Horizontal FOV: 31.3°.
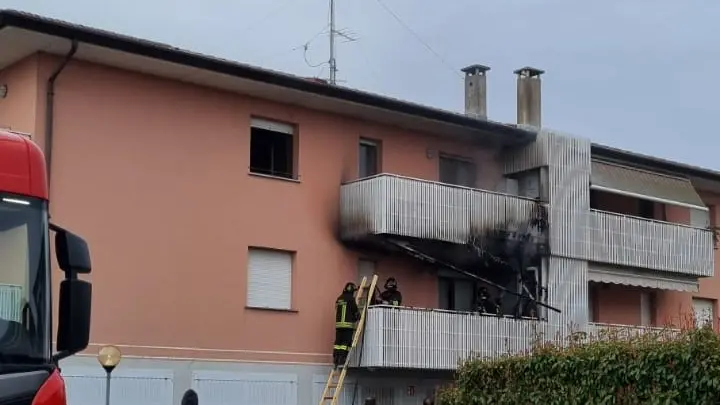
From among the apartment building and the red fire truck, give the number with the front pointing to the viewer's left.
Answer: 0

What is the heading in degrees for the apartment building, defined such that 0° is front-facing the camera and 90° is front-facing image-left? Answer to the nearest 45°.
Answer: approximately 315°

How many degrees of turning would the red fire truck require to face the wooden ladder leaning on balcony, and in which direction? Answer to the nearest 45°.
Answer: approximately 180°

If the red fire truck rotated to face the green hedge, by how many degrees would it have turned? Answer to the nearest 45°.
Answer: approximately 135° to its left

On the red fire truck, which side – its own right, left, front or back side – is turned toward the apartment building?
back

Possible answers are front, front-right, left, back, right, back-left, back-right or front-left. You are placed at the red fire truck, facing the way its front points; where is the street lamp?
back

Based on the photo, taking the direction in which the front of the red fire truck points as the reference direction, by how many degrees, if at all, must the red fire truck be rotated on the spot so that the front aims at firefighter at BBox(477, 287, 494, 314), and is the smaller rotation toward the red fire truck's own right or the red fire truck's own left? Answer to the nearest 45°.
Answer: approximately 135° to the red fire truck's own left

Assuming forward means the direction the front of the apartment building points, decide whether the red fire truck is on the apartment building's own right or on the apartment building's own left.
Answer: on the apartment building's own right

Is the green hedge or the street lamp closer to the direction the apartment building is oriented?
the green hedge
